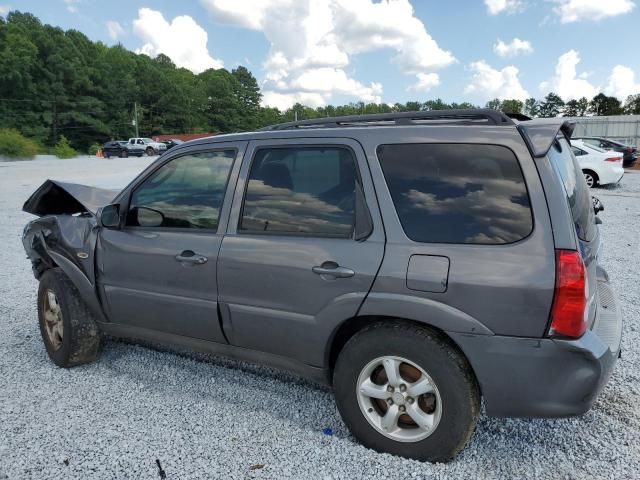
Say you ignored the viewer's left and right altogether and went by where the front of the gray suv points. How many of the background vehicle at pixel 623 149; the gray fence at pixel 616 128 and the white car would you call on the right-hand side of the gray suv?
3

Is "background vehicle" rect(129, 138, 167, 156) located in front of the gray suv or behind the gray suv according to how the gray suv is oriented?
in front

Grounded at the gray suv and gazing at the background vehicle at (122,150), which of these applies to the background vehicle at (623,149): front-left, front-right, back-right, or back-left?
front-right

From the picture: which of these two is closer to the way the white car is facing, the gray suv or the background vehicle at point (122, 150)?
the background vehicle

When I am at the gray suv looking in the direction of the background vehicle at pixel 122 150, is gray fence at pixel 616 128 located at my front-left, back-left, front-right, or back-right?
front-right

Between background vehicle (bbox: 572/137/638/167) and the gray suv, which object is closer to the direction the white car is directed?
the background vehicle

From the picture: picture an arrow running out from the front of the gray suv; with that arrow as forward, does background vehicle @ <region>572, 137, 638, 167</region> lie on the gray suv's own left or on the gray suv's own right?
on the gray suv's own right

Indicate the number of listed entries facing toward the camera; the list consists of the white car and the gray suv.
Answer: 0

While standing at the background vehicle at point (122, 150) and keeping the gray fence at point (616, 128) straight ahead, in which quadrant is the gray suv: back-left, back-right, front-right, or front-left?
front-right

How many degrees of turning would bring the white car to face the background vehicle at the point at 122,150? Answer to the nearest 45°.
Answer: approximately 45° to its left

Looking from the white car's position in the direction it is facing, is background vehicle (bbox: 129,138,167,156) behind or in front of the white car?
in front

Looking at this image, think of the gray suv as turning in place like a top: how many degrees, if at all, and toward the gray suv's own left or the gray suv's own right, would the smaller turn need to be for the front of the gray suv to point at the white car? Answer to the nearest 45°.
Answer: approximately 90° to the gray suv's own right

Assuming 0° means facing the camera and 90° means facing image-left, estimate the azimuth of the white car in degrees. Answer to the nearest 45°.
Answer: approximately 135°

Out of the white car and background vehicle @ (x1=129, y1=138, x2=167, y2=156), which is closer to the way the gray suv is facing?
the background vehicle

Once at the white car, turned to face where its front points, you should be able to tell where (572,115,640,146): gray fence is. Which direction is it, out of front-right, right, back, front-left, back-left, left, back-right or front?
front-right
